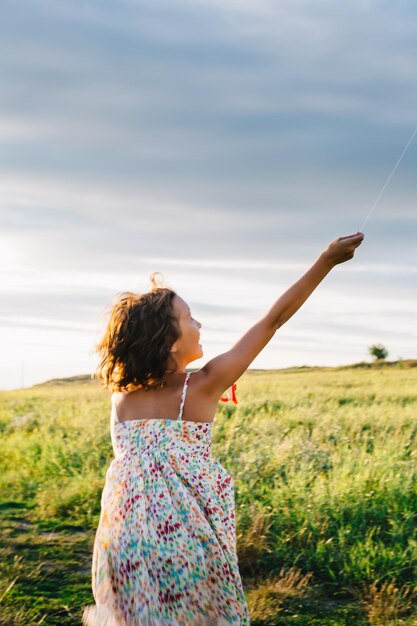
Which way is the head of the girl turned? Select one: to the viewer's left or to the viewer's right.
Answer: to the viewer's right

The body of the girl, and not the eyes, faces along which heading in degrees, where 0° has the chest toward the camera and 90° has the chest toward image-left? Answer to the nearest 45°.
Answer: approximately 225°
